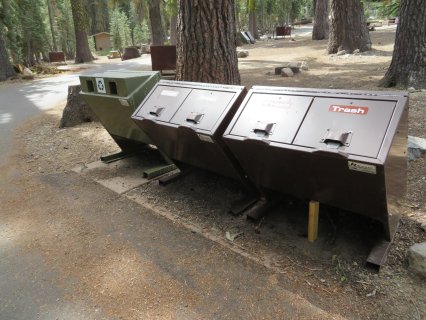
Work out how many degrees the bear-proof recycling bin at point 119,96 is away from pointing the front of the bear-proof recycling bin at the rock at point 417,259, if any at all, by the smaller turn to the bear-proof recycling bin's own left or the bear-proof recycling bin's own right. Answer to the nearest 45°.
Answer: approximately 90° to the bear-proof recycling bin's own left

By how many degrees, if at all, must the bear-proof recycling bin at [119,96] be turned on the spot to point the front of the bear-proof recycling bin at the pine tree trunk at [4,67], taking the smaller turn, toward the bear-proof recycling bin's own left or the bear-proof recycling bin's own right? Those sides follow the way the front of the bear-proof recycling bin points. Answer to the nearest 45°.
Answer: approximately 135° to the bear-proof recycling bin's own right

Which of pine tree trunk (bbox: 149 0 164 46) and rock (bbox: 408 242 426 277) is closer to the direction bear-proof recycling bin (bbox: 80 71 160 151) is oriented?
the rock

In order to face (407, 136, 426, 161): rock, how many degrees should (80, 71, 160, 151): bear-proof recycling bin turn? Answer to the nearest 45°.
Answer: approximately 90° to its left

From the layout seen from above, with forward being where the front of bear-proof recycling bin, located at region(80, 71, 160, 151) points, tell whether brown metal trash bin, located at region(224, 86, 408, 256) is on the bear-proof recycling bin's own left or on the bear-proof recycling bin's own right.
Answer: on the bear-proof recycling bin's own left

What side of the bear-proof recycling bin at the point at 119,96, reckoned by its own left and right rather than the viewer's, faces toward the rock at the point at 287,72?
back

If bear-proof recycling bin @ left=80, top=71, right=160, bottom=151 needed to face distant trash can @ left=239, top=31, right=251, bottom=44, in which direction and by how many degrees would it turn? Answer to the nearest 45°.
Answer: approximately 180°

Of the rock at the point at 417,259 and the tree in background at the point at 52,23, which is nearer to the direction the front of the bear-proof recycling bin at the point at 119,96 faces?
the rock

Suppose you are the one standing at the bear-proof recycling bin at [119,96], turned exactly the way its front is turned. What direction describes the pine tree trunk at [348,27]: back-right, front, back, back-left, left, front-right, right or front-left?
back

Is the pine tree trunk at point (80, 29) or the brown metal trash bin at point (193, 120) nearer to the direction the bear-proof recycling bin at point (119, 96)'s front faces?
the brown metal trash bin

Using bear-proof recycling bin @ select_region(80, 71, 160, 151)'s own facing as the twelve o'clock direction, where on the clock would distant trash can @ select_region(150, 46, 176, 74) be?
The distant trash can is roughly at 5 o'clock from the bear-proof recycling bin.

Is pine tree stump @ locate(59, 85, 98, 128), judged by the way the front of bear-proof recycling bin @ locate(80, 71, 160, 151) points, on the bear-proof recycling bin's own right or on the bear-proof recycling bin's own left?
on the bear-proof recycling bin's own right
